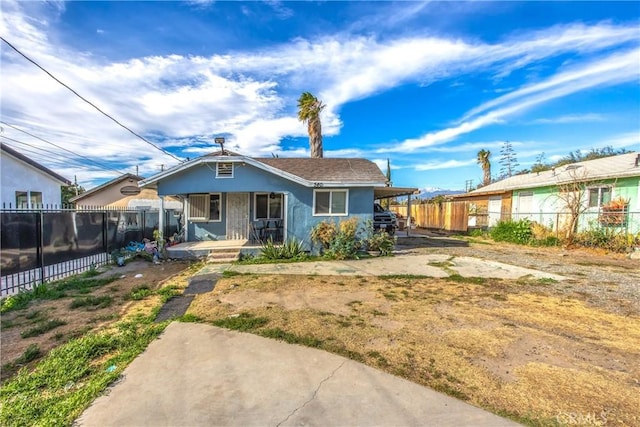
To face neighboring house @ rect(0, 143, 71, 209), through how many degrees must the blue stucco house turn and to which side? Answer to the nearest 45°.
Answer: approximately 135° to its right

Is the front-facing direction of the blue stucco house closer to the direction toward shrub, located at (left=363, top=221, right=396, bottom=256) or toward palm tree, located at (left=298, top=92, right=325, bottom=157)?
the shrub

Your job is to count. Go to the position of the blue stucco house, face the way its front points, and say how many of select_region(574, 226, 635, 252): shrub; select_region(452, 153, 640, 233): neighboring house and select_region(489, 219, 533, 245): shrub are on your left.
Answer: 3

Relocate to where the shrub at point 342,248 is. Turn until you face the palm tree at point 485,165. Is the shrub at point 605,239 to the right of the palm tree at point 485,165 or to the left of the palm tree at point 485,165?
right

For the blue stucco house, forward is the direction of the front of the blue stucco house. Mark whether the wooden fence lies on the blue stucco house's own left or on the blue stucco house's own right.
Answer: on the blue stucco house's own left
